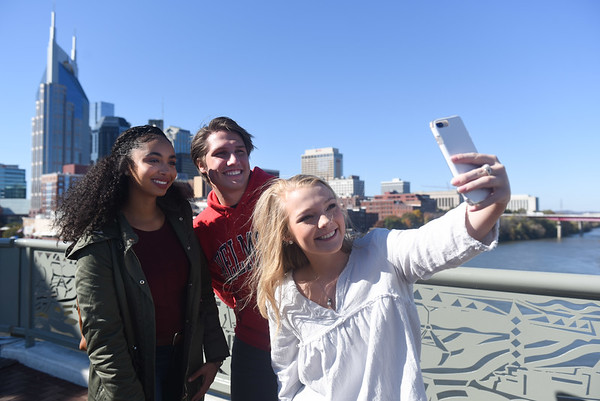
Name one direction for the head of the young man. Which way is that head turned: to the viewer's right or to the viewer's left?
to the viewer's right

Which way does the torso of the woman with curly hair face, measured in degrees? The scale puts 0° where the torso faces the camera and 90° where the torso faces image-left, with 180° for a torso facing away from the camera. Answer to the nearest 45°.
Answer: approximately 315°

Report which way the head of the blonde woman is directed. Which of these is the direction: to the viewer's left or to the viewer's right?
to the viewer's right
